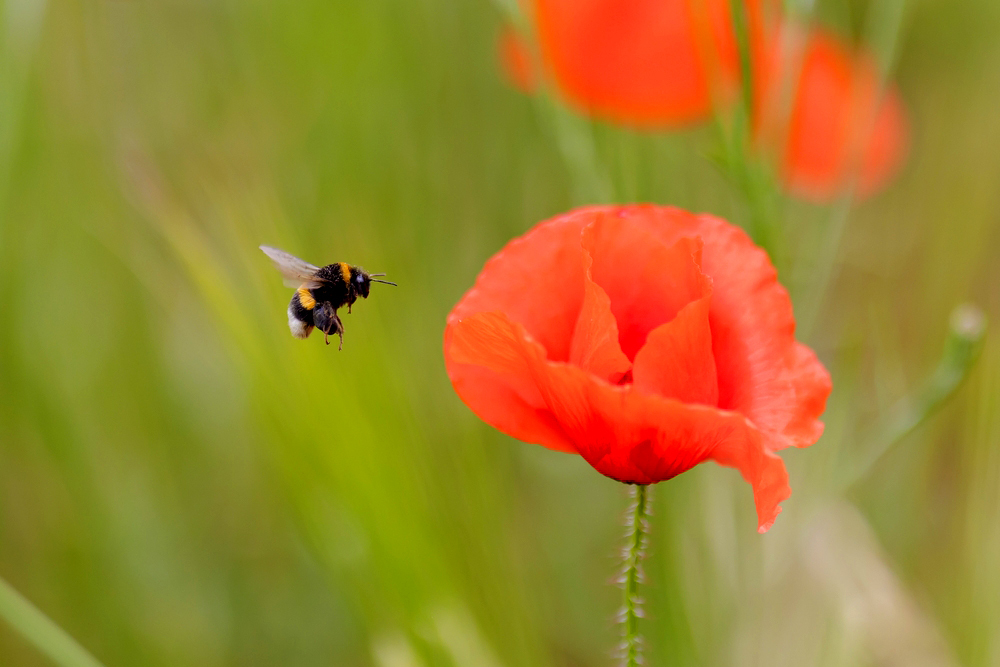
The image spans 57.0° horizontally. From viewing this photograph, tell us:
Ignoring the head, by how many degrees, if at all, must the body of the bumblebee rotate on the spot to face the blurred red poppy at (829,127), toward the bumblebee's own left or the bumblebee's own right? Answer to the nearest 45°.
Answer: approximately 45° to the bumblebee's own left

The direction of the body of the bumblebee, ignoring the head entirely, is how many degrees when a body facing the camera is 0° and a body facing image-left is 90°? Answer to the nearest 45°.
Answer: approximately 270°
